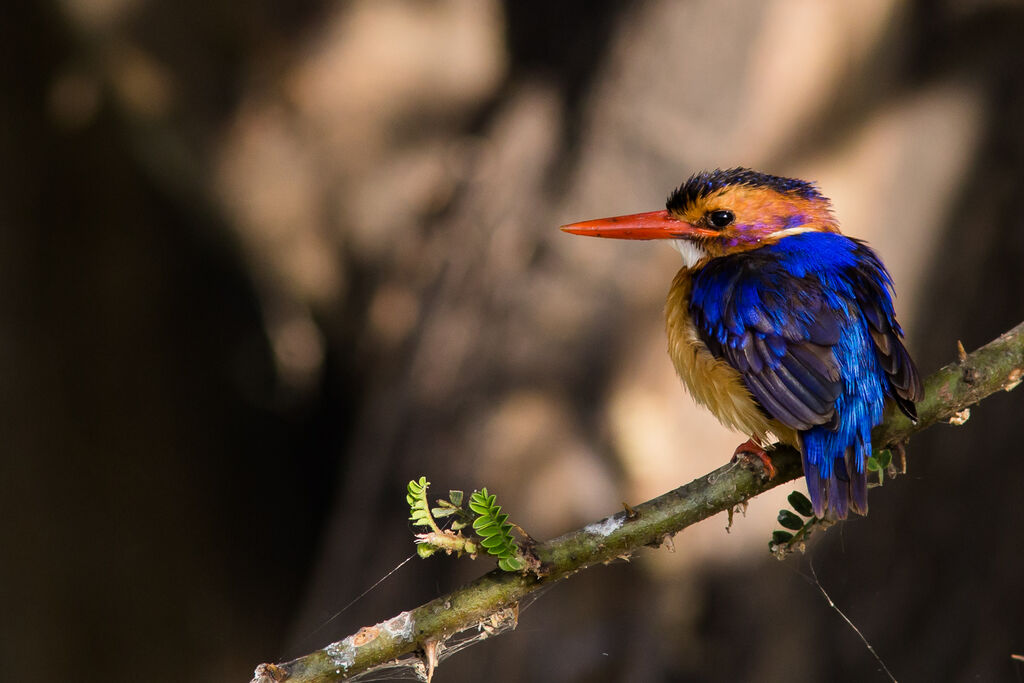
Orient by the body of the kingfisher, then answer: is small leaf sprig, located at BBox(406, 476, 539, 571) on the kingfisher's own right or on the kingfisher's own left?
on the kingfisher's own left

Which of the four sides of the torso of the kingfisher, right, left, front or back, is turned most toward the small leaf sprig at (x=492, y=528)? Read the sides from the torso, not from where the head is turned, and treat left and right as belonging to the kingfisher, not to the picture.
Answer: left

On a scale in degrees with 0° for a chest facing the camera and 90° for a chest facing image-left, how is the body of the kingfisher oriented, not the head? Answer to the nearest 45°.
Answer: approximately 135°
